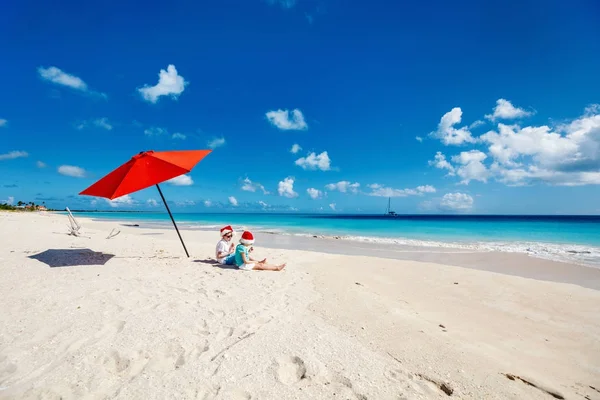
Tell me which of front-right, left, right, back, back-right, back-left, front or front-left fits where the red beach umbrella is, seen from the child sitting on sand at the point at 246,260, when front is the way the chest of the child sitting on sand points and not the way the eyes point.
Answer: back

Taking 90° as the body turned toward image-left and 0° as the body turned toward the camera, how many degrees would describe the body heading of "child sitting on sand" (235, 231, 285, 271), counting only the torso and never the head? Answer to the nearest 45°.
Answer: approximately 270°
